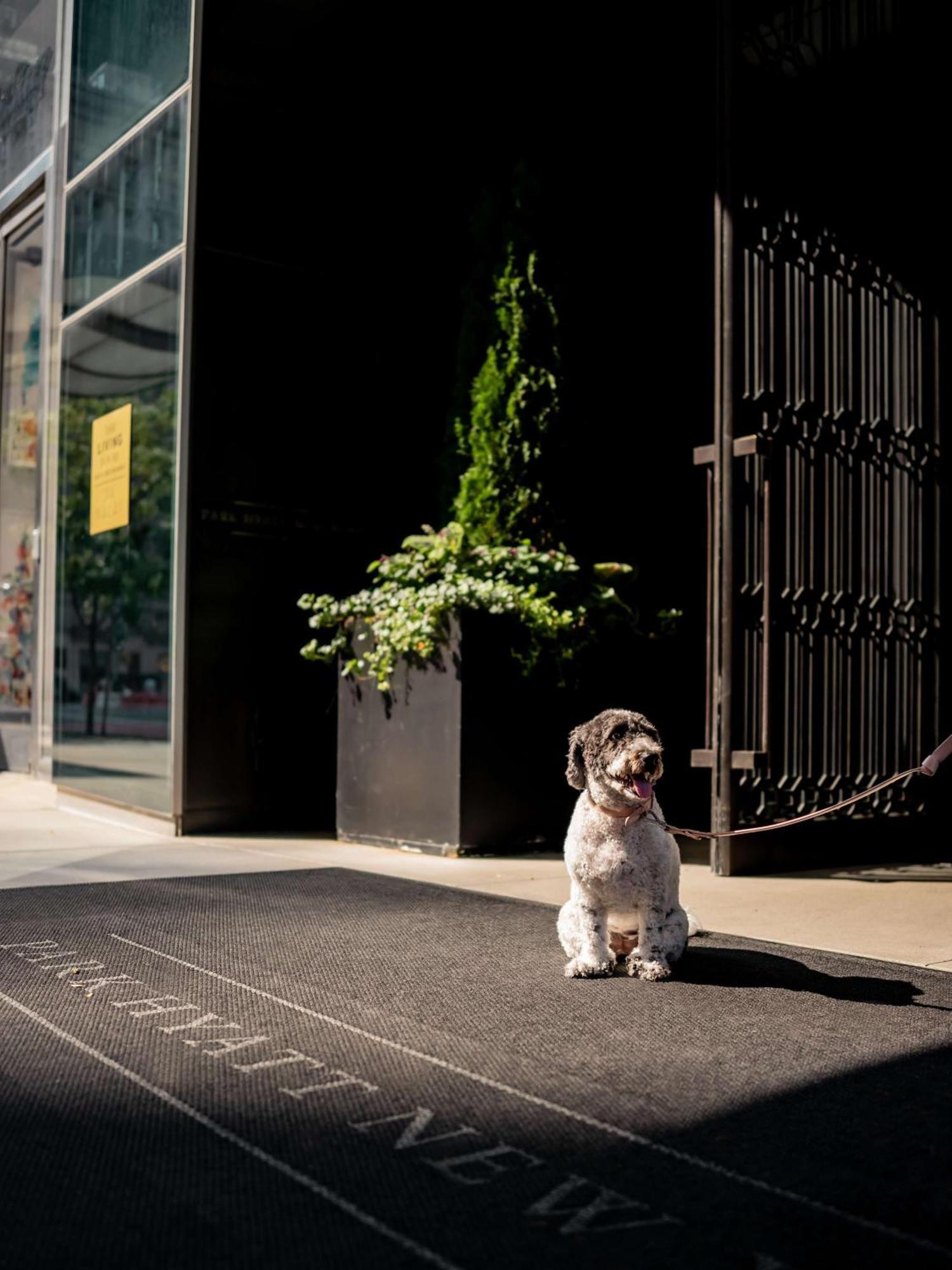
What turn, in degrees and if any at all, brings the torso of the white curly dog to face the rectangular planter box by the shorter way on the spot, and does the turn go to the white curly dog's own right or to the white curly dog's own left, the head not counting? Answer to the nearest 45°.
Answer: approximately 180°

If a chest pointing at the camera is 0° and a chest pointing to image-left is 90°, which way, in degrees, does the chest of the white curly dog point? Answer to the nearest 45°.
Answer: approximately 0°

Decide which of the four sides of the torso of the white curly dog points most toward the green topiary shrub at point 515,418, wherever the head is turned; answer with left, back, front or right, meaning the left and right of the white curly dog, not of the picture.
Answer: back

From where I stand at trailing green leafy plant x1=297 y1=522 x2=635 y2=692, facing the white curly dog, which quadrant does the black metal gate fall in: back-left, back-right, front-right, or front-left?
front-left

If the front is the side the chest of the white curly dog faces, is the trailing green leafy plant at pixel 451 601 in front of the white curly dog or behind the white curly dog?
behind
